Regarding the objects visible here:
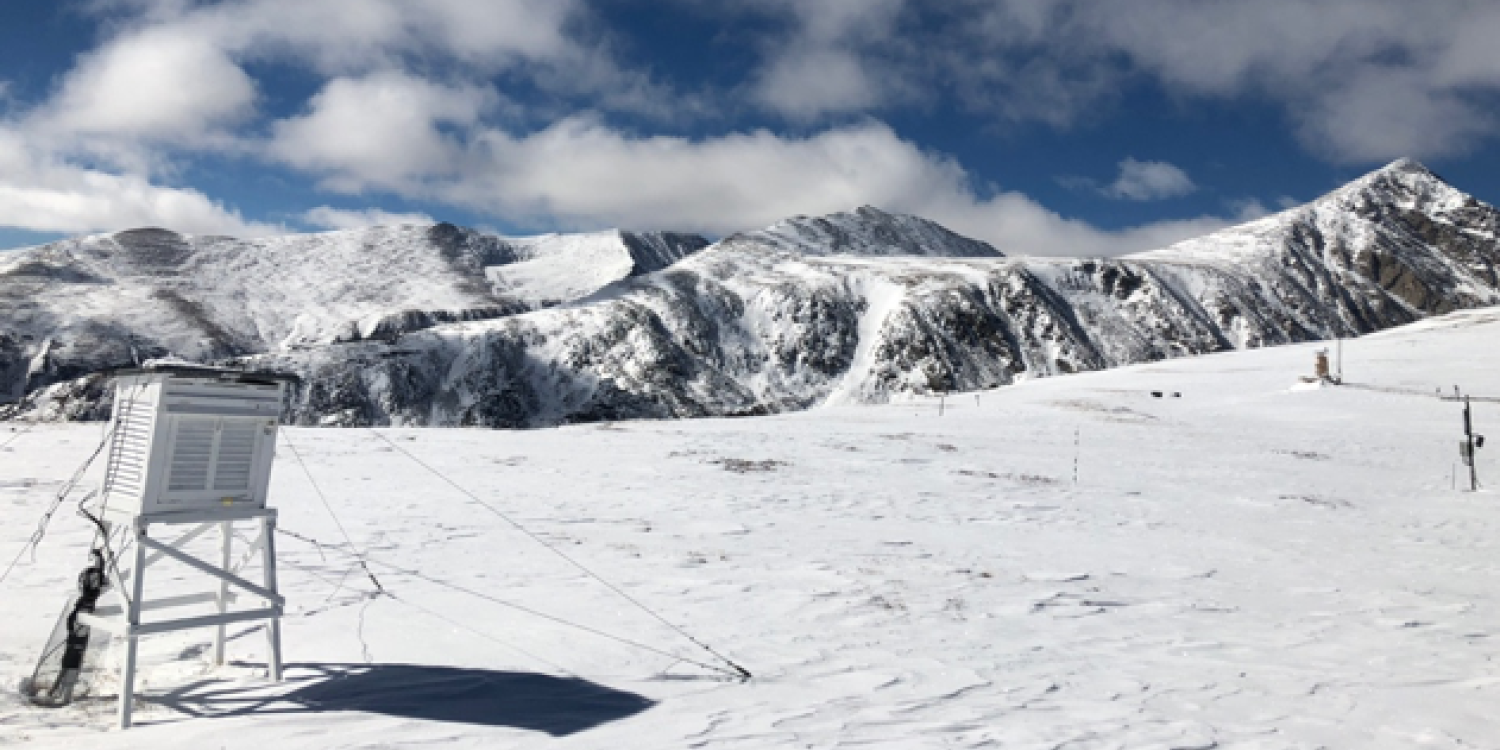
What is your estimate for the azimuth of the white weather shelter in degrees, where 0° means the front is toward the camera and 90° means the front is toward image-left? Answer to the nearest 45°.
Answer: approximately 315°

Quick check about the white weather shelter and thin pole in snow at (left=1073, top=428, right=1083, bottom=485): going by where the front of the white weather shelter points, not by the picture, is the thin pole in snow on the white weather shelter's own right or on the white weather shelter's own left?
on the white weather shelter's own left
